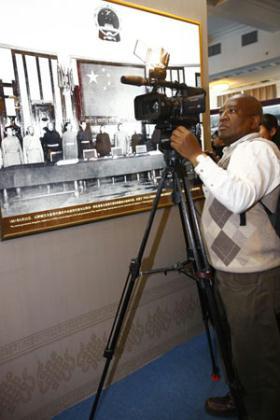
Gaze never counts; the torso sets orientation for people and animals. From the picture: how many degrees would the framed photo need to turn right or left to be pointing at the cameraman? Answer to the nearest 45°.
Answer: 0° — it already faces them

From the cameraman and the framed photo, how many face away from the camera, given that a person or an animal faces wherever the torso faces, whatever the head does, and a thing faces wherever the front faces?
0

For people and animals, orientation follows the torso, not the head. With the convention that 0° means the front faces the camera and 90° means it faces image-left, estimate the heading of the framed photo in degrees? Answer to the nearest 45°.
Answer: approximately 315°

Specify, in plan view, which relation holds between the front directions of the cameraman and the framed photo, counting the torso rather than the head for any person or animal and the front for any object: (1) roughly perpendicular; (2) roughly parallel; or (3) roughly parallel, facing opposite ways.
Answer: roughly perpendicular

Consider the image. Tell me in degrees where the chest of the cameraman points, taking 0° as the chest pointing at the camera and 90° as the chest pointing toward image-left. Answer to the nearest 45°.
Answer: approximately 45°
